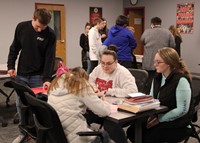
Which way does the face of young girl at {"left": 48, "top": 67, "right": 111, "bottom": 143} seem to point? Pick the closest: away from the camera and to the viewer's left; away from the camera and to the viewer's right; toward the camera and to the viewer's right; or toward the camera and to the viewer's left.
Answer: away from the camera and to the viewer's right

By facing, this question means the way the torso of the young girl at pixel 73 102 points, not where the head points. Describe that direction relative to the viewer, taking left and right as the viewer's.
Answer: facing away from the viewer and to the right of the viewer

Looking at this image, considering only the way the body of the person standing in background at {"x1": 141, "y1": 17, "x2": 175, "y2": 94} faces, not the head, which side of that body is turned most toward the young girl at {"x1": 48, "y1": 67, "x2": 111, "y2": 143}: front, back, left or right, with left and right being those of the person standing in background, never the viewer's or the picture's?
back

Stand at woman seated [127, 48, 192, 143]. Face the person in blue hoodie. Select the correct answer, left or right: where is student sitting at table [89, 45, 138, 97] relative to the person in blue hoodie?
left

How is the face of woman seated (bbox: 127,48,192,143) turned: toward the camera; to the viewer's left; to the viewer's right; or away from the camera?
to the viewer's left

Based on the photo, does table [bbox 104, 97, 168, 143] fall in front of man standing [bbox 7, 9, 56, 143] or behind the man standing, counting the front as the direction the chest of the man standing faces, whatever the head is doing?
in front

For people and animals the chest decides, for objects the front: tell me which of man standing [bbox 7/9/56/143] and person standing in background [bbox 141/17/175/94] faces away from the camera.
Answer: the person standing in background

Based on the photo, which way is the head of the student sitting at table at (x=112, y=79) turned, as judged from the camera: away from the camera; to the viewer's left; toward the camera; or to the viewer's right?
toward the camera

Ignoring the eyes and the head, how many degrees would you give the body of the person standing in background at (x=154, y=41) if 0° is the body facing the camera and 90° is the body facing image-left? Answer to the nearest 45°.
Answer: approximately 180°
